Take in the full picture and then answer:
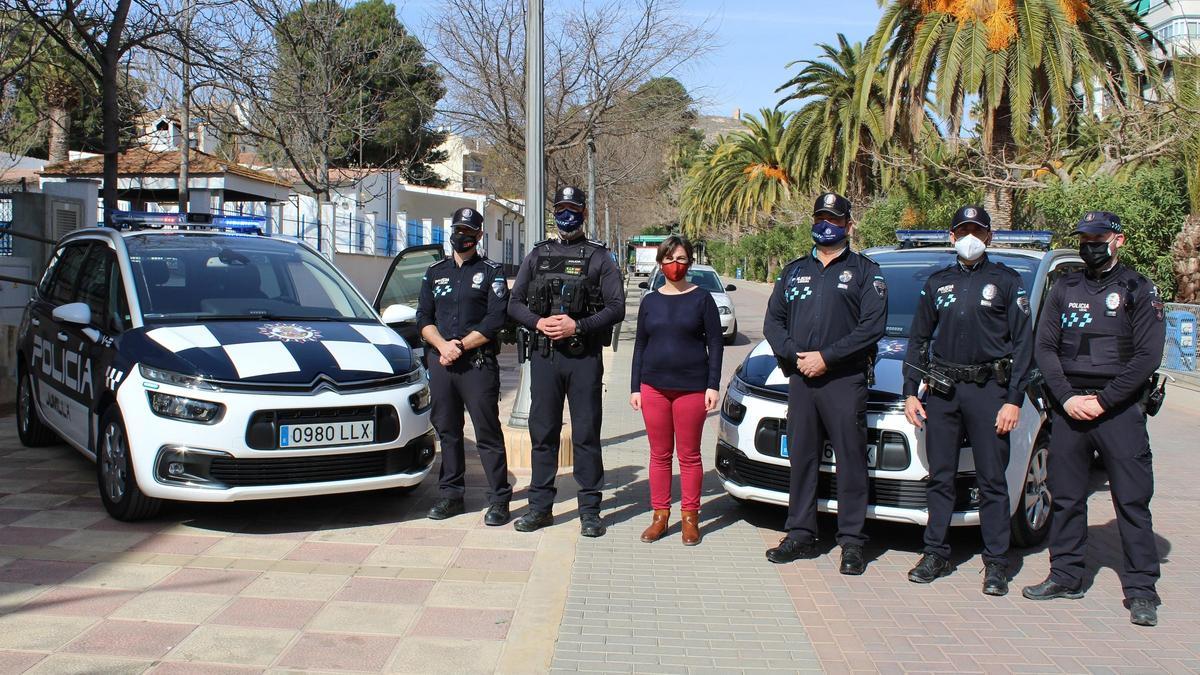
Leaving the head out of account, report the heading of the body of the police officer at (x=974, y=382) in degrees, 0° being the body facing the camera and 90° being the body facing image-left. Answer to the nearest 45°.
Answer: approximately 0°

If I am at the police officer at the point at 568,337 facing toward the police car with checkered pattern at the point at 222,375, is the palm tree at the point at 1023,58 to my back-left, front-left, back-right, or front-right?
back-right

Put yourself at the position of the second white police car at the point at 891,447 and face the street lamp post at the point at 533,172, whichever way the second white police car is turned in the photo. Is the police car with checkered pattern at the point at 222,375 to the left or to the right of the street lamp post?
left

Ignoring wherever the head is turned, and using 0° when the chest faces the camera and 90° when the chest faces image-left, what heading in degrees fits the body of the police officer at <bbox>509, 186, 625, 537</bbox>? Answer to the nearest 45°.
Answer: approximately 0°

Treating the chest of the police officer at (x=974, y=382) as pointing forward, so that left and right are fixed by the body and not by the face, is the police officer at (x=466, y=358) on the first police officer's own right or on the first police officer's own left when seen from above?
on the first police officer's own right

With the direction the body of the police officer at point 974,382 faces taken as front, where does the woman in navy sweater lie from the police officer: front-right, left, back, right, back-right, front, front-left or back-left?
right

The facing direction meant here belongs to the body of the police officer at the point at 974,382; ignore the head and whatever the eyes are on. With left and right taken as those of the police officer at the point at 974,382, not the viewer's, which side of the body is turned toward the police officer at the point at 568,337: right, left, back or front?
right

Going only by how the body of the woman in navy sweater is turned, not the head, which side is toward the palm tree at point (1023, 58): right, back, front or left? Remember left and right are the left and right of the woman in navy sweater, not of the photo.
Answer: back

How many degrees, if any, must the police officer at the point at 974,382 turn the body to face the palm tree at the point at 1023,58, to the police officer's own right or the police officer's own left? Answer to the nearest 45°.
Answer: approximately 180°

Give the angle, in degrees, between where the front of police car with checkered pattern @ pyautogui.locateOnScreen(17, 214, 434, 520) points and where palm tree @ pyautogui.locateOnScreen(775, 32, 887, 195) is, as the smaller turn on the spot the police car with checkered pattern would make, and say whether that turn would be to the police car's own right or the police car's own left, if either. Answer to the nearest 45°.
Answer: approximately 90° to the police car's own left

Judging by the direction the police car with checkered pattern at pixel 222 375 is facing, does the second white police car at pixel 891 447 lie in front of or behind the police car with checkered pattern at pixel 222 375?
in front

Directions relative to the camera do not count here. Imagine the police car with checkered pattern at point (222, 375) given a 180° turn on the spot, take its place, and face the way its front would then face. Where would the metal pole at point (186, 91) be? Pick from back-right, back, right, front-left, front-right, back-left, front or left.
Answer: front-right
